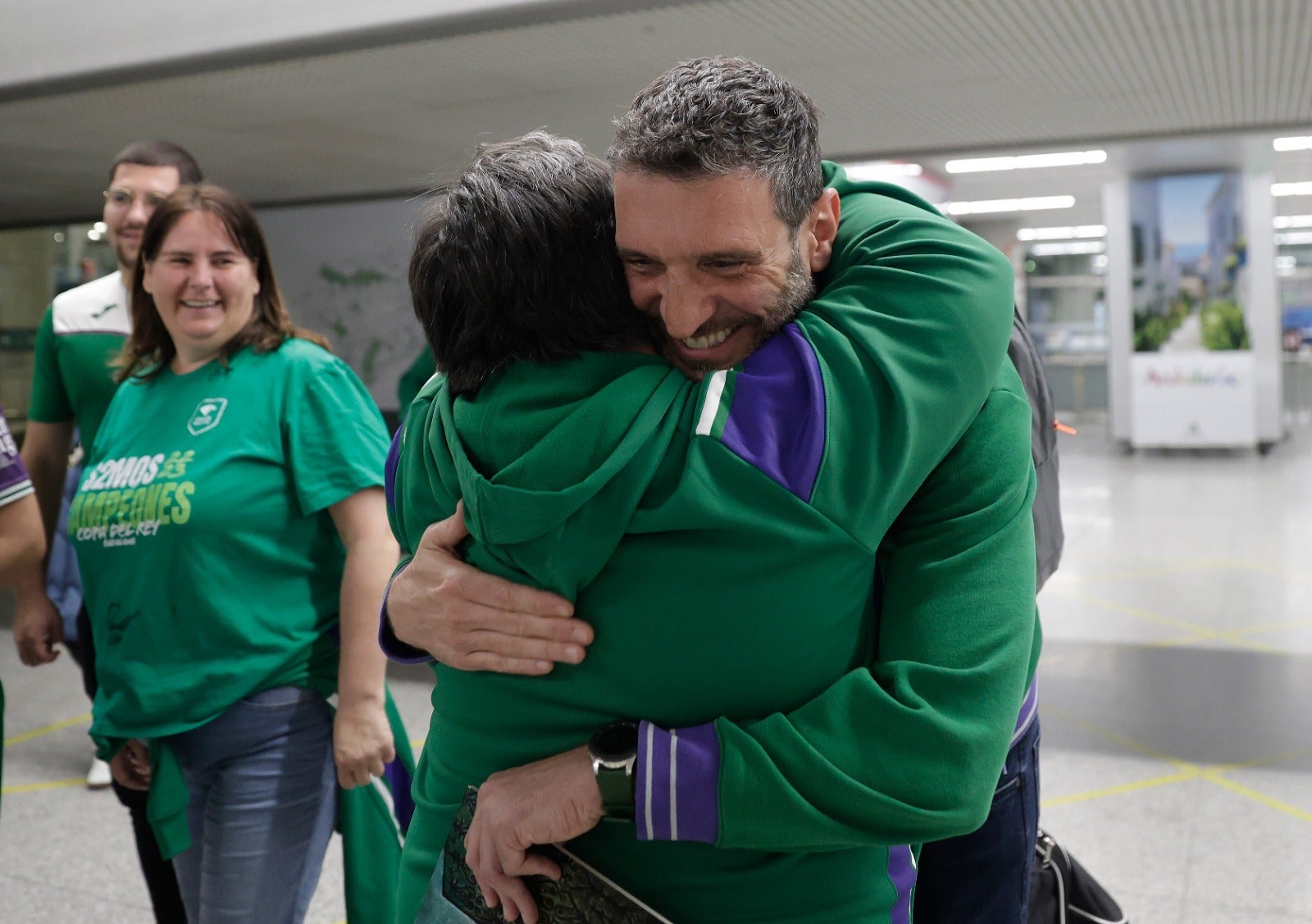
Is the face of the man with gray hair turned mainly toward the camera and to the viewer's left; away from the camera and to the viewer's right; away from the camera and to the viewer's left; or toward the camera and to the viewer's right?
toward the camera and to the viewer's left

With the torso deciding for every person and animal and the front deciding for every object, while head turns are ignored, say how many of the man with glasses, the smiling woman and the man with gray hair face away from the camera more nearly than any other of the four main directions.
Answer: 0

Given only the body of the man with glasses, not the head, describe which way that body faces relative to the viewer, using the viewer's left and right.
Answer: facing the viewer

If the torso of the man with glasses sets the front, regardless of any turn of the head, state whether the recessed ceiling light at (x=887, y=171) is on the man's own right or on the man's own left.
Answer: on the man's own left

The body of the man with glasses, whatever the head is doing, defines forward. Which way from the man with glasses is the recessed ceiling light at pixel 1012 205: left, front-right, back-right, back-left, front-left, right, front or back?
back-left

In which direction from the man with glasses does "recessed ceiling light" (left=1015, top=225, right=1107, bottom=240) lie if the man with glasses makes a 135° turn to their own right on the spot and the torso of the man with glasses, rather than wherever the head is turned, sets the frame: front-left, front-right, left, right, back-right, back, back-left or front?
right

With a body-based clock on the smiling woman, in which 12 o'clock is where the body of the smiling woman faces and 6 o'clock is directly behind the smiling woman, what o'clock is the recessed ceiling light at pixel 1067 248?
The recessed ceiling light is roughly at 6 o'clock from the smiling woman.

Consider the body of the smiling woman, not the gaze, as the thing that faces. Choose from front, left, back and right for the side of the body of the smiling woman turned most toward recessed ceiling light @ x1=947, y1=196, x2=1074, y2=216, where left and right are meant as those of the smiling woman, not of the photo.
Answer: back

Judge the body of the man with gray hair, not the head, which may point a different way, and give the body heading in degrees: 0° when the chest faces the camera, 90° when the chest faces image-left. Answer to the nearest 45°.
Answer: approximately 45°

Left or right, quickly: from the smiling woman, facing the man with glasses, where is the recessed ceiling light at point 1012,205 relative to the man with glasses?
right

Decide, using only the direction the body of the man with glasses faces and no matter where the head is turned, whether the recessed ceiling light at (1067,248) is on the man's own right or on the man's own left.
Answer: on the man's own left

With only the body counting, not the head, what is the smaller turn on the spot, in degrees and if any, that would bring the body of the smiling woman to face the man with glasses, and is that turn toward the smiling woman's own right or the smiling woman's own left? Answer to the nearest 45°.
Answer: approximately 135° to the smiling woman's own right

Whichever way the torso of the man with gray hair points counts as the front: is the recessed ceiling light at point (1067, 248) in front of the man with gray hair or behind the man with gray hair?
behind

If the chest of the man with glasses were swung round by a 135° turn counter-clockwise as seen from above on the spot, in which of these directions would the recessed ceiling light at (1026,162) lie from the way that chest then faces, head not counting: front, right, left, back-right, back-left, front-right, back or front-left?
front
